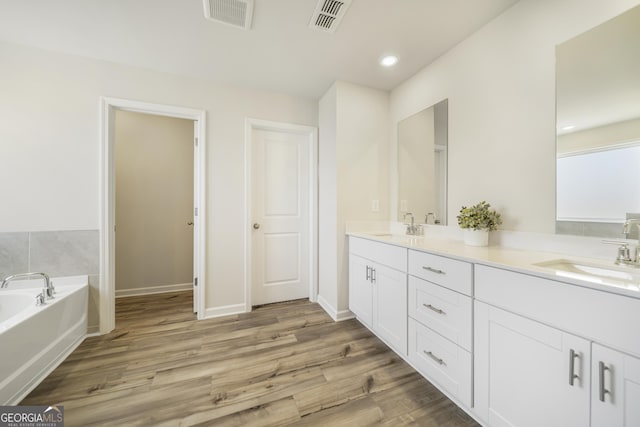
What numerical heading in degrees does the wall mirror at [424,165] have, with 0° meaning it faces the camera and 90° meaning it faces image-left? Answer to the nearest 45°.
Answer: approximately 45°

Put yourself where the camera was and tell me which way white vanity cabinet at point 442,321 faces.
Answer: facing the viewer and to the left of the viewer

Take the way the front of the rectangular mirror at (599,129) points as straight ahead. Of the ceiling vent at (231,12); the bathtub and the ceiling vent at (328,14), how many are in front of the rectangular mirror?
3

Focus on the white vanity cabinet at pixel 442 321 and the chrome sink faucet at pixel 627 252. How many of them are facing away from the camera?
0

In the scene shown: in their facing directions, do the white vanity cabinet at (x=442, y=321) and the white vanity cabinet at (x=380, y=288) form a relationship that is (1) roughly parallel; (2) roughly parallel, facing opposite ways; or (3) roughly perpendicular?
roughly parallel

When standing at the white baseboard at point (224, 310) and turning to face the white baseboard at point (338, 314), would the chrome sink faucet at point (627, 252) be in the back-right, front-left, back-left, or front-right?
front-right

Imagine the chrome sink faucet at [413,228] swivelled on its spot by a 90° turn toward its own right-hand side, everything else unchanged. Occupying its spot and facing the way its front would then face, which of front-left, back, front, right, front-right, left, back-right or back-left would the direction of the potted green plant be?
back

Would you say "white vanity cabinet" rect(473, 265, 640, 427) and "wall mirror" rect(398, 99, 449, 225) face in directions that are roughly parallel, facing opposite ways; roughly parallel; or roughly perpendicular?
roughly parallel

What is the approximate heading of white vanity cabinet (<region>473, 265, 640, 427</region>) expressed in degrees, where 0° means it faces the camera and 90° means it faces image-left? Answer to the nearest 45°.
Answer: approximately 45°

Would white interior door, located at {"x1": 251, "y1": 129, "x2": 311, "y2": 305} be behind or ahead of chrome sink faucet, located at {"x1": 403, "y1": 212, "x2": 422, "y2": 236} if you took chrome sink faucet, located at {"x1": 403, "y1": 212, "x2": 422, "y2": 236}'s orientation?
ahead

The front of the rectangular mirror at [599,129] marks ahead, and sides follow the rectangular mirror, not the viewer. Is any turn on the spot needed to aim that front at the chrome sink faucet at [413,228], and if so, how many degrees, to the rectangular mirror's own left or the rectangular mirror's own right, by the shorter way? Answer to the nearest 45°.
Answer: approximately 45° to the rectangular mirror's own right
